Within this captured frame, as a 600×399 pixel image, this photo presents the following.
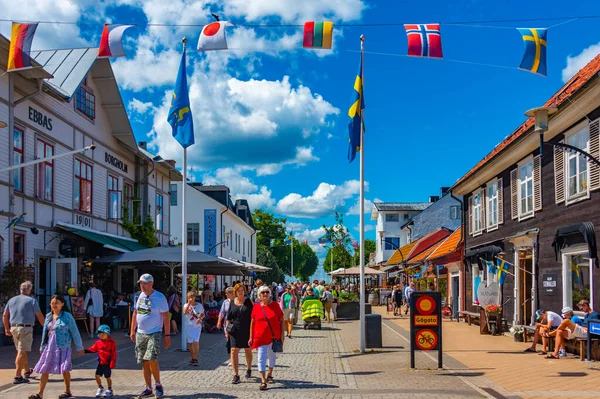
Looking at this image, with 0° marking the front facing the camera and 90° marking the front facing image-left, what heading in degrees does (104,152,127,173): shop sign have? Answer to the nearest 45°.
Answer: approximately 315°

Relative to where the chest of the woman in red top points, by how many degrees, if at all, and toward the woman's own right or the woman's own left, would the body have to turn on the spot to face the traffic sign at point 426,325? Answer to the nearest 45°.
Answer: approximately 135° to the woman's own left

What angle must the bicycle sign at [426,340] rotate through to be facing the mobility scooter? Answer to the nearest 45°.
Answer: approximately 180°

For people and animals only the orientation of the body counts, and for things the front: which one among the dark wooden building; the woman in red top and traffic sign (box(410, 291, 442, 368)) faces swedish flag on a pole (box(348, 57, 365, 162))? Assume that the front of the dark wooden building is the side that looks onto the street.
the dark wooden building

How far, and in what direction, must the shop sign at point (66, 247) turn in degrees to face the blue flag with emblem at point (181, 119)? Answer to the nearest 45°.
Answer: approximately 90° to its left
